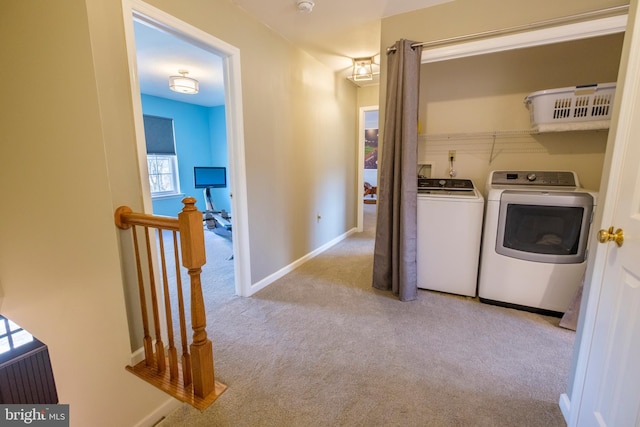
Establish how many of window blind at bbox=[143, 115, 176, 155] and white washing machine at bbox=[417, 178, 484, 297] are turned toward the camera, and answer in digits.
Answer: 2

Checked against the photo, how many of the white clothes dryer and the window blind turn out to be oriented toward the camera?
2

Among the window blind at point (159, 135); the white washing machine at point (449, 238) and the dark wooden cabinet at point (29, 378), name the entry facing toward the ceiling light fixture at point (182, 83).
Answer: the window blind

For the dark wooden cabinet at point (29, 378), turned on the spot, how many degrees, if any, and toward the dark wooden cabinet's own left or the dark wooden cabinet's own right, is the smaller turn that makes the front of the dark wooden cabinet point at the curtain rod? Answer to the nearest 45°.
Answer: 0° — it already faces it

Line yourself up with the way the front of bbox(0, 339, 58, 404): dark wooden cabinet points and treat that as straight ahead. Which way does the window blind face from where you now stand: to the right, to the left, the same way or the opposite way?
the same way

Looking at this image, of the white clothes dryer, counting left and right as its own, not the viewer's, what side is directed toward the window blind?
right

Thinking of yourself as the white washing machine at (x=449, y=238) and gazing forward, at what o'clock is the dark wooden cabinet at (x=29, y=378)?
The dark wooden cabinet is roughly at 1 o'clock from the white washing machine.

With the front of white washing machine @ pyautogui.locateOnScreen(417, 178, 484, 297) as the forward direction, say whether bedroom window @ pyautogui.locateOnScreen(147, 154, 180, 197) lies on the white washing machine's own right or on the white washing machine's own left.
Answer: on the white washing machine's own right

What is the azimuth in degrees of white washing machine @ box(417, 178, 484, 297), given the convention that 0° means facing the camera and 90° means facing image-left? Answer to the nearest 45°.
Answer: approximately 0°
